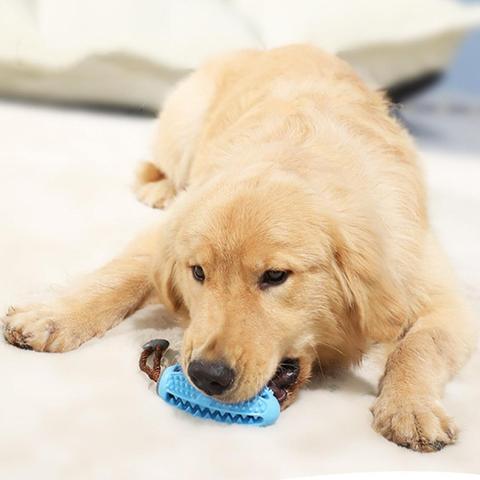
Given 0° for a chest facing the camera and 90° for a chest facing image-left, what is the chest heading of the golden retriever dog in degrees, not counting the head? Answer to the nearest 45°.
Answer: approximately 0°

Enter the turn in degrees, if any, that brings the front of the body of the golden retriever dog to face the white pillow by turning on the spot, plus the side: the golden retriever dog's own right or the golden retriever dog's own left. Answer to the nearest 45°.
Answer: approximately 180°
